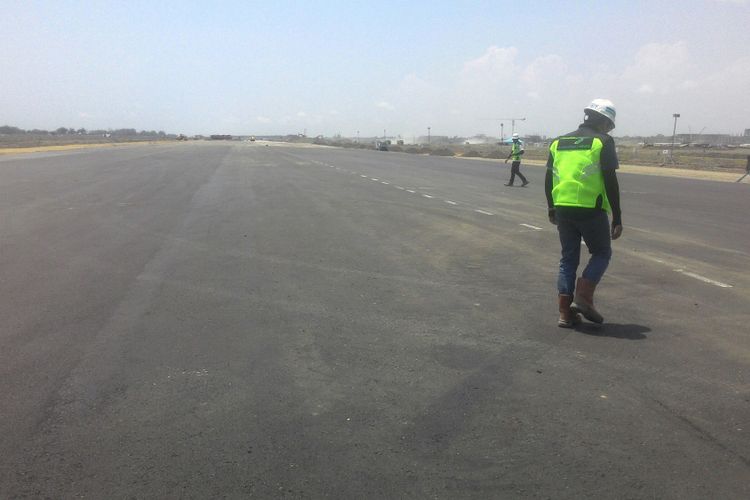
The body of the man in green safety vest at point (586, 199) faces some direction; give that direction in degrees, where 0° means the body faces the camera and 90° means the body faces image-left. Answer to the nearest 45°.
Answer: approximately 225°
